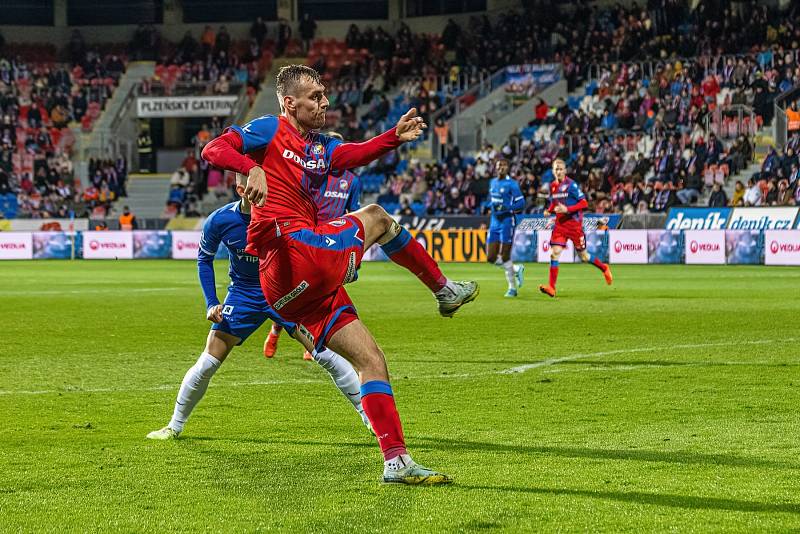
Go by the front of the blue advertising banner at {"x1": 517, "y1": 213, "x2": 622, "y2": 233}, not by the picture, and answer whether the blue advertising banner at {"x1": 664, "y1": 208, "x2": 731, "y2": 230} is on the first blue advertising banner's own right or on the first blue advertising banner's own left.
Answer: on the first blue advertising banner's own left

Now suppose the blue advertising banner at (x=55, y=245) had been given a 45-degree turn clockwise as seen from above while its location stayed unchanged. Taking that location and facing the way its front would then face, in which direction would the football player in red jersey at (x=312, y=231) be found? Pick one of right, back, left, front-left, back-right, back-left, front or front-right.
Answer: front-left

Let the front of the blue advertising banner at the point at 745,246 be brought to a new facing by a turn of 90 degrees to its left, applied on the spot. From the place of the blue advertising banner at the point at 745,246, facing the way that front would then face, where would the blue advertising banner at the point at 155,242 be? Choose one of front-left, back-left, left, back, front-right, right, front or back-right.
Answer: back

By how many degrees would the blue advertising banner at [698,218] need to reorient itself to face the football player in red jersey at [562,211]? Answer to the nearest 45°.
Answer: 0° — it already faces them

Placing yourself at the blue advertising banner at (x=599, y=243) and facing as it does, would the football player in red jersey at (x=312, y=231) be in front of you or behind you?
in front

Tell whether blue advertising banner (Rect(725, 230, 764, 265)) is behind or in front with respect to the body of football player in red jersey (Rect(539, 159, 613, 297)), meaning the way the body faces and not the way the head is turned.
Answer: behind

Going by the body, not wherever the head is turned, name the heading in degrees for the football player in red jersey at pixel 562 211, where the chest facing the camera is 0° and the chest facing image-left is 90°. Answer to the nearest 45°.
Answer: approximately 45°

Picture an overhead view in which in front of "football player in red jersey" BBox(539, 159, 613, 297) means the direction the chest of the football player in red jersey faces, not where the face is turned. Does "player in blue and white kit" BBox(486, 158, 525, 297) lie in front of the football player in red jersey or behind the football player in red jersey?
in front
